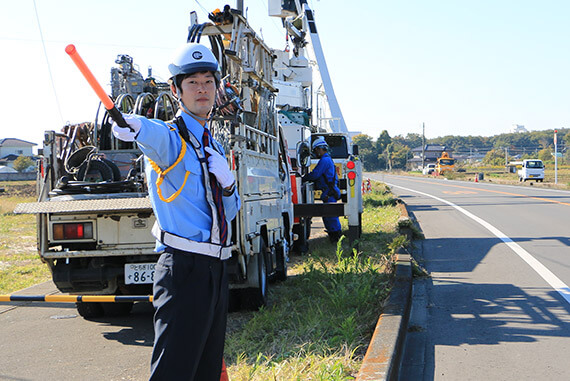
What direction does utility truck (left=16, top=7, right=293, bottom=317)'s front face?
away from the camera

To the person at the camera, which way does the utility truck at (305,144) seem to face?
facing away from the viewer

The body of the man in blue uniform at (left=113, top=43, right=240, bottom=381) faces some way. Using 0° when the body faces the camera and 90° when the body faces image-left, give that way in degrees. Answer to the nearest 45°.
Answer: approximately 315°

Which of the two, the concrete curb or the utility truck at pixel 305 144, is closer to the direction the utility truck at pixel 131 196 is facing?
the utility truck

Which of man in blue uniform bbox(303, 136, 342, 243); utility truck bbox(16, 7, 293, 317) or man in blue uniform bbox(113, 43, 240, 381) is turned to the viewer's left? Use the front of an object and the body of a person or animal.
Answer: man in blue uniform bbox(303, 136, 342, 243)

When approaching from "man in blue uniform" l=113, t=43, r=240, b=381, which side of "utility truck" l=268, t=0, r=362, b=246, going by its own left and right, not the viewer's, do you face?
back

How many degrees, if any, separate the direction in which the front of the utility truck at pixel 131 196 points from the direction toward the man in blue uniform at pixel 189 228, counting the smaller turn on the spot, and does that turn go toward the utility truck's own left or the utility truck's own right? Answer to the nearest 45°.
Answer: approximately 180°

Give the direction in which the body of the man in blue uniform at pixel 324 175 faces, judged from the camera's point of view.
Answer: to the viewer's left

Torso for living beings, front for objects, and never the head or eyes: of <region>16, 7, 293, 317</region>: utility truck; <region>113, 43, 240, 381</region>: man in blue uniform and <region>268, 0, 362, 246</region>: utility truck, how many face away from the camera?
2

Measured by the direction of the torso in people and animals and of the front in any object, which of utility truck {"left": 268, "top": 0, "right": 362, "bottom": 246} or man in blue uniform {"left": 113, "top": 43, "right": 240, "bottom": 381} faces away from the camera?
the utility truck

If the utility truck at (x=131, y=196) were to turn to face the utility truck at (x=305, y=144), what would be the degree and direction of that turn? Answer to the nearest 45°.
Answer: approximately 45° to its right
